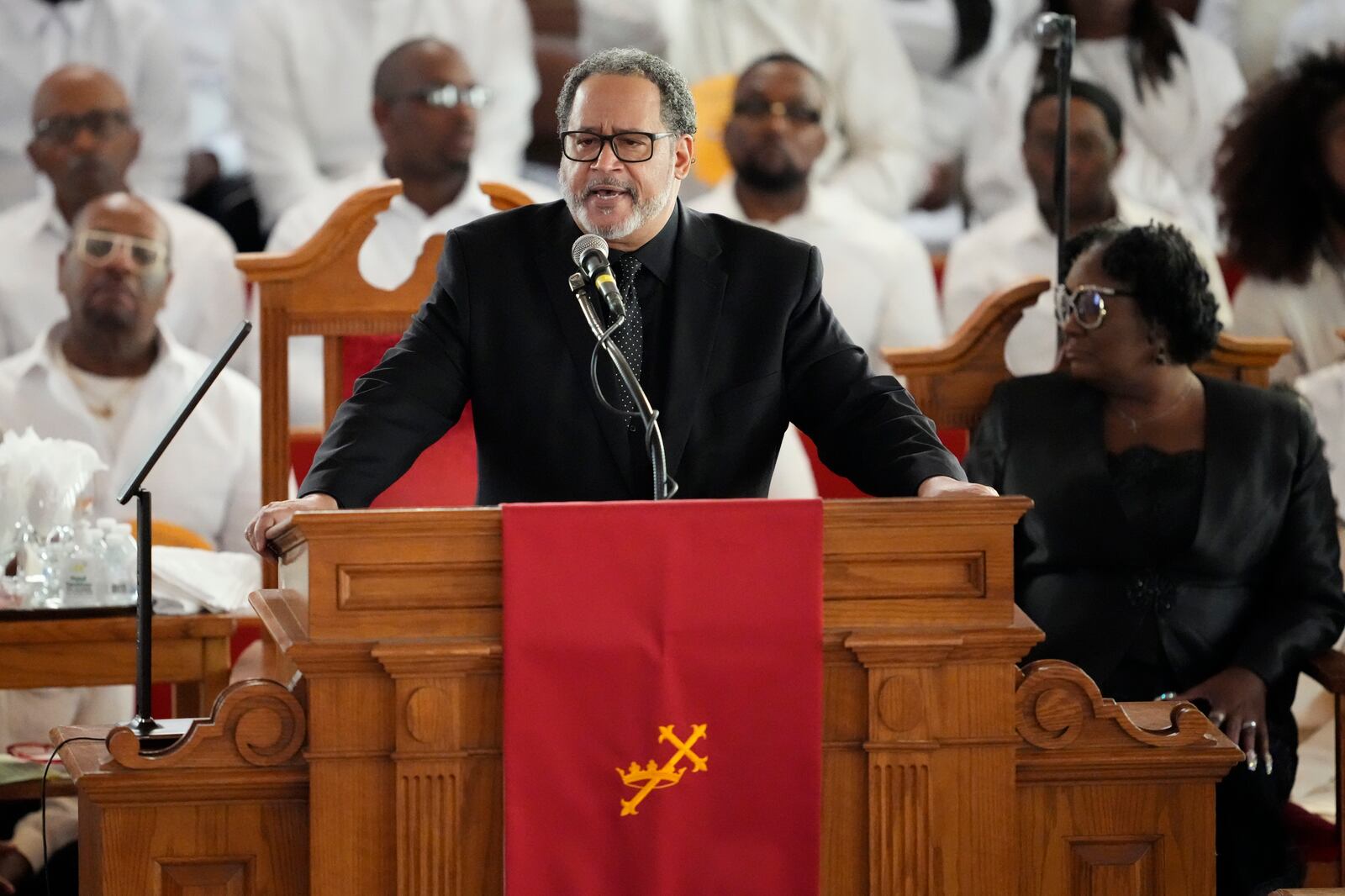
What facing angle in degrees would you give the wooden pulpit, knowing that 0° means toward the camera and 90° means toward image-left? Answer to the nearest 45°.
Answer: approximately 0°

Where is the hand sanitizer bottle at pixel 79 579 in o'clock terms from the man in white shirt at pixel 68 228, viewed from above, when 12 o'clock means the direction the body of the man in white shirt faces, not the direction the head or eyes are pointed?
The hand sanitizer bottle is roughly at 12 o'clock from the man in white shirt.

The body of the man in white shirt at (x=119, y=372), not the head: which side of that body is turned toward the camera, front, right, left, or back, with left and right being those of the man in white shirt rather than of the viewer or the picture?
front

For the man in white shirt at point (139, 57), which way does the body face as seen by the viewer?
toward the camera

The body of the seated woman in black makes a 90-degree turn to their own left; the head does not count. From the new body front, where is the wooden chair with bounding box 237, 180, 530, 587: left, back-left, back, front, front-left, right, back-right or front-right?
back

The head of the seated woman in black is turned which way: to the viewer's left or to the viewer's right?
to the viewer's left

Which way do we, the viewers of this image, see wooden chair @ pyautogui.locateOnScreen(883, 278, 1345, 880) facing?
facing the viewer

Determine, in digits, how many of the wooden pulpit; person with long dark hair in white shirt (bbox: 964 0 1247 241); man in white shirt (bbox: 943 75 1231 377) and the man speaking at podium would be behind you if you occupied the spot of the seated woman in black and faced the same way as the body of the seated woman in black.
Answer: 2

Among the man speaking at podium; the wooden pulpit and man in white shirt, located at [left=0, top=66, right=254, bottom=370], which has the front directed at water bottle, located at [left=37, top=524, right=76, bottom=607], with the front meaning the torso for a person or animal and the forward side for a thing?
the man in white shirt

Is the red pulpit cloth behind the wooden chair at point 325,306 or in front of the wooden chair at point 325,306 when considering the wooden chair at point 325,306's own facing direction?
in front

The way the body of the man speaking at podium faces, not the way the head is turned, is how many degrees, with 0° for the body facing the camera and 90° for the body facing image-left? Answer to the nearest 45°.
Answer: approximately 0°
